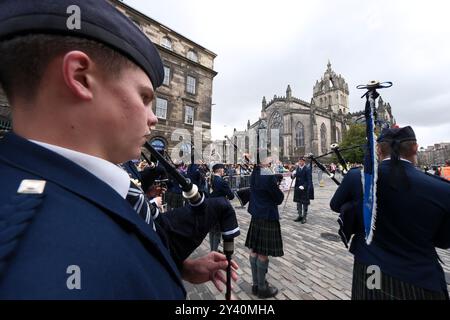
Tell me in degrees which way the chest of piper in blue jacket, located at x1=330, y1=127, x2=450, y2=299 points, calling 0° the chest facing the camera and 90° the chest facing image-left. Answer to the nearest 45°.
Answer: approximately 180°

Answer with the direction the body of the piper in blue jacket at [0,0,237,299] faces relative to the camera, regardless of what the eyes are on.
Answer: to the viewer's right

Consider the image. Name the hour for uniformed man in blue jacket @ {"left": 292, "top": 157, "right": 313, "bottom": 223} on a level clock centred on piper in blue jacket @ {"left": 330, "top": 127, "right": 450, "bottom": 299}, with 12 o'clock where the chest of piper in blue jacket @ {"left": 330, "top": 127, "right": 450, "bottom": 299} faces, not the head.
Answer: uniformed man in blue jacket @ {"left": 292, "top": 157, "right": 313, "bottom": 223} is roughly at 11 o'clock from piper in blue jacket @ {"left": 330, "top": 127, "right": 450, "bottom": 299}.

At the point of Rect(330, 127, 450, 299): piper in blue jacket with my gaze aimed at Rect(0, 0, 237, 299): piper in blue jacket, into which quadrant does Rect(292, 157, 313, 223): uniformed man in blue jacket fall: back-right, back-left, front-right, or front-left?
back-right

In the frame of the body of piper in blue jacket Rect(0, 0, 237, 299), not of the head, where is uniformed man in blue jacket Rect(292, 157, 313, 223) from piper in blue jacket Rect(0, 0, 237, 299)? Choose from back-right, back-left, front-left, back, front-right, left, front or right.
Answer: front-left
